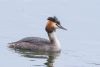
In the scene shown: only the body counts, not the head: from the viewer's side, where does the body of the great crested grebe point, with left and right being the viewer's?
facing to the right of the viewer
